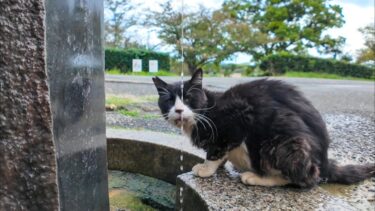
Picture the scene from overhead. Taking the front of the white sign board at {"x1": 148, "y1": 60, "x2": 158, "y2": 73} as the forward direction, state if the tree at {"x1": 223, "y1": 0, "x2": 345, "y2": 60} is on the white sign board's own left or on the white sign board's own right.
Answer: on the white sign board's own left

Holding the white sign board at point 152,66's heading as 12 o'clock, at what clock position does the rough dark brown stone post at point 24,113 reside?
The rough dark brown stone post is roughly at 12 o'clock from the white sign board.

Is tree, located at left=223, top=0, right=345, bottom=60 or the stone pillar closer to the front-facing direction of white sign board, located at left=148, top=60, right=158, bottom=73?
the stone pillar

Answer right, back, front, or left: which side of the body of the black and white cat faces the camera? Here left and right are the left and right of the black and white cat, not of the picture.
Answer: left

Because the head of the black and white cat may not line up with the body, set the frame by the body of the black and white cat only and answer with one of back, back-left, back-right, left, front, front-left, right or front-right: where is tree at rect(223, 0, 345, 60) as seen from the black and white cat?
right

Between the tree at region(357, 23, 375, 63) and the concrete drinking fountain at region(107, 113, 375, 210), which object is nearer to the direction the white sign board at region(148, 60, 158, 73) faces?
the concrete drinking fountain

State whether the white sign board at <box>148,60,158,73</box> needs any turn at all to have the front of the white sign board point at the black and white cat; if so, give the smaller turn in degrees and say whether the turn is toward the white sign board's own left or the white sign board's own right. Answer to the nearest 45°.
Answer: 0° — it already faces it

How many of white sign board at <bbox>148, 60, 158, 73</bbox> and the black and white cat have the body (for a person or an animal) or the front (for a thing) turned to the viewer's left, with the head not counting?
1

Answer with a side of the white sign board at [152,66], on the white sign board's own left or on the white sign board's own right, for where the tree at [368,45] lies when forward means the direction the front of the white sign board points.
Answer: on the white sign board's own left

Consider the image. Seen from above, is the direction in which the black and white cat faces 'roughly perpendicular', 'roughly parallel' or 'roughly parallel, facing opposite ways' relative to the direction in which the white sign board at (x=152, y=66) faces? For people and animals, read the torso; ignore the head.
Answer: roughly perpendicular
